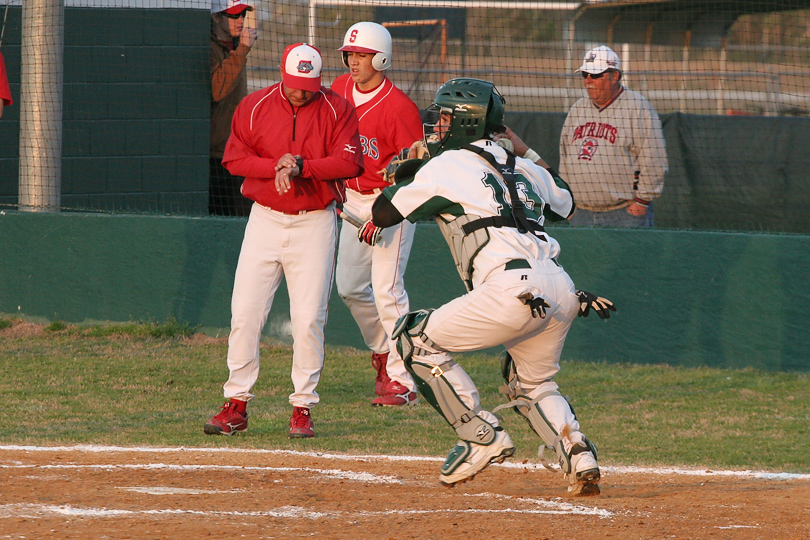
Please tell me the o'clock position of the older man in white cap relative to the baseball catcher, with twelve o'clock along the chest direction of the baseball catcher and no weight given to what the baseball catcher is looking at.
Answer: The older man in white cap is roughly at 2 o'clock from the baseball catcher.

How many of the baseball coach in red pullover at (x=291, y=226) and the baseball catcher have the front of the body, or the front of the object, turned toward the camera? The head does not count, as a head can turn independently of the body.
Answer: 1

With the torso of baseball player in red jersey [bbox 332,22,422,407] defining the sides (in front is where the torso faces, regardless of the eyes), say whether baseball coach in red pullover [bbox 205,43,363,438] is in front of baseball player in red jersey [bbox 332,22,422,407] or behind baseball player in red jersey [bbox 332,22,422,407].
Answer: in front

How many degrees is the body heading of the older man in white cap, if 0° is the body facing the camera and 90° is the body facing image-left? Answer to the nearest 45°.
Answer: approximately 45°

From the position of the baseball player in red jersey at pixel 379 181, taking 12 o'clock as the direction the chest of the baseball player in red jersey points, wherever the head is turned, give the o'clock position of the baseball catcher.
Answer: The baseball catcher is roughly at 10 o'clock from the baseball player in red jersey.

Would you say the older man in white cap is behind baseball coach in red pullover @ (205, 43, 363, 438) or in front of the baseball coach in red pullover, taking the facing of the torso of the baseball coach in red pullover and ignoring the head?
behind

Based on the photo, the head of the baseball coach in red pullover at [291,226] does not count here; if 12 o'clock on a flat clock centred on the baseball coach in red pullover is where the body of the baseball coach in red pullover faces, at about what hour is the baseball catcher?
The baseball catcher is roughly at 11 o'clock from the baseball coach in red pullover.

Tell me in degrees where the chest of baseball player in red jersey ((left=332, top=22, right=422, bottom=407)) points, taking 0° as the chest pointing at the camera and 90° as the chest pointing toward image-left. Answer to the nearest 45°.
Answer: approximately 45°
